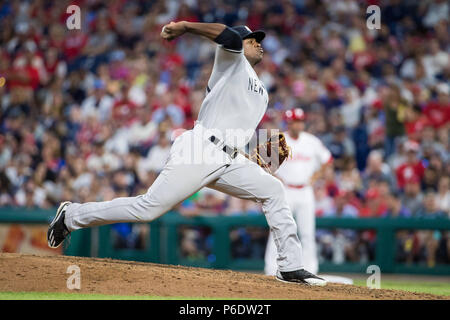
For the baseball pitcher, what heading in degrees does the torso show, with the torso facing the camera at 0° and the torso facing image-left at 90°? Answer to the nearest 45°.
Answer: approximately 270°

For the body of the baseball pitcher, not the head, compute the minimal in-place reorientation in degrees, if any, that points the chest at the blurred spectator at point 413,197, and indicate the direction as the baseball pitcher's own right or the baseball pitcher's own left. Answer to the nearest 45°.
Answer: approximately 45° to the baseball pitcher's own left

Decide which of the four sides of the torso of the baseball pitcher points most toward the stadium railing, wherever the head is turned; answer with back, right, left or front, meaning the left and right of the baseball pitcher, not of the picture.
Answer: left

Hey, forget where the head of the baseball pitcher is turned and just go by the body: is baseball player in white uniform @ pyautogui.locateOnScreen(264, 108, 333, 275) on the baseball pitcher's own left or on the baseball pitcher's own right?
on the baseball pitcher's own left
